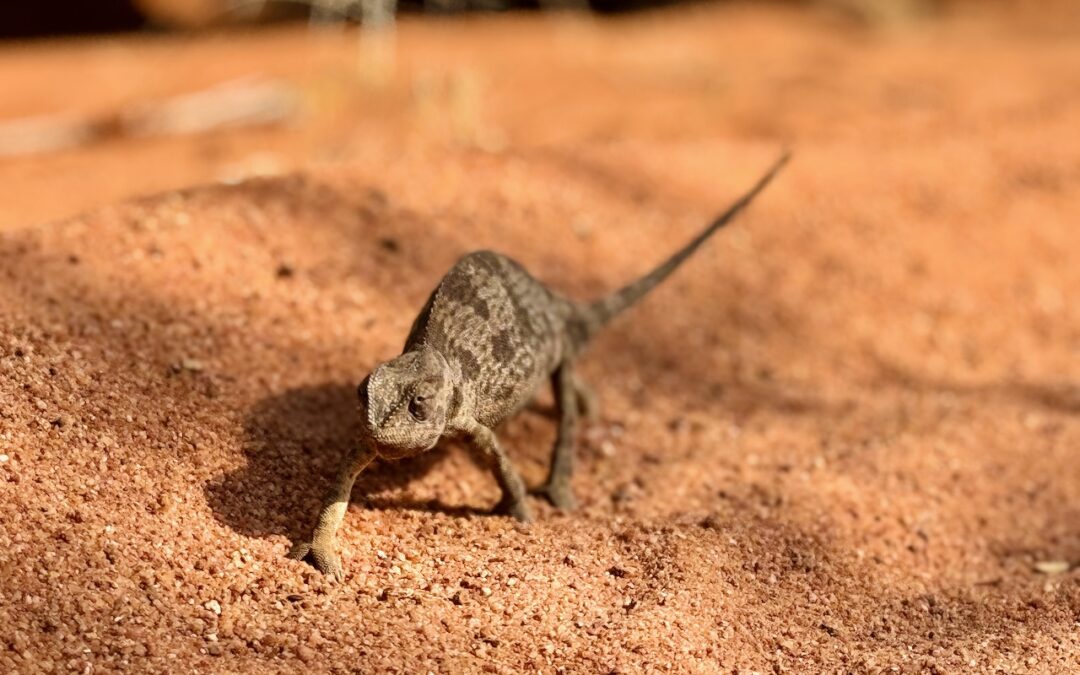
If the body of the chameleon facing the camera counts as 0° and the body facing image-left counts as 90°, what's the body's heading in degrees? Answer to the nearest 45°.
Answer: approximately 45°
